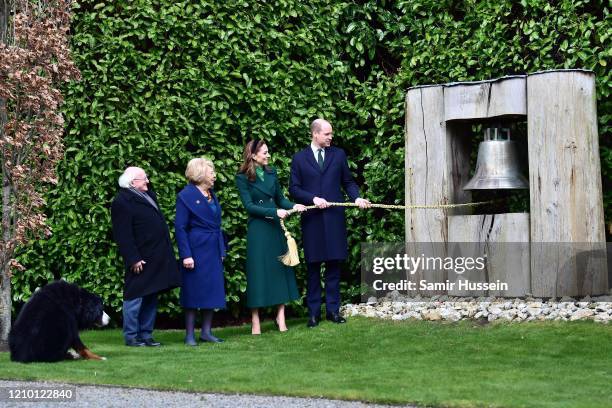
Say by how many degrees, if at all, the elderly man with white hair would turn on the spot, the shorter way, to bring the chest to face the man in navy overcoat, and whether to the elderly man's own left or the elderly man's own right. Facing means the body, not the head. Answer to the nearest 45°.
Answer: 0° — they already face them

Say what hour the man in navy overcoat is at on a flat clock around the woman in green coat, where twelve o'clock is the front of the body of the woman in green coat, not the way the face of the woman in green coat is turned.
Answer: The man in navy overcoat is roughly at 10 o'clock from the woman in green coat.

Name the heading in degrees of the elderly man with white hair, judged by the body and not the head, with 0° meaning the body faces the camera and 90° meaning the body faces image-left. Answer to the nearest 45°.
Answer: approximately 270°

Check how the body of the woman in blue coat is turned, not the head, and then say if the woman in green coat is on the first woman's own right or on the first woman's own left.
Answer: on the first woman's own left

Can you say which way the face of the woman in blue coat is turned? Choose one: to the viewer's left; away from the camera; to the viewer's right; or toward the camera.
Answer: to the viewer's right

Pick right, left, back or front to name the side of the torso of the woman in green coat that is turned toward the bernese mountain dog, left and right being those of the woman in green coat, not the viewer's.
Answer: right

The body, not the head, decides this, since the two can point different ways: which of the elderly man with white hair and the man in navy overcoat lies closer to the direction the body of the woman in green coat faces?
the man in navy overcoat

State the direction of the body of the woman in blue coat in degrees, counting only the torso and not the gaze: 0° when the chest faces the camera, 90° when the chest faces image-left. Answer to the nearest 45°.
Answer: approximately 315°

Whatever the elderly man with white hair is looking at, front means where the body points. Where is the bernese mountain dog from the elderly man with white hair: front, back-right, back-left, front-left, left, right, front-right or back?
back-right

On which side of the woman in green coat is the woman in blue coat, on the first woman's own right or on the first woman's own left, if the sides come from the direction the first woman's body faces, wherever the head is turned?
on the first woman's own right

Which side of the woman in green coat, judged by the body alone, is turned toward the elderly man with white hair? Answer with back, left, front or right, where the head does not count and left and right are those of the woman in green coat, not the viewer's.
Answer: right
